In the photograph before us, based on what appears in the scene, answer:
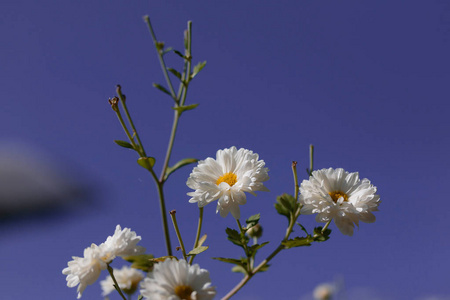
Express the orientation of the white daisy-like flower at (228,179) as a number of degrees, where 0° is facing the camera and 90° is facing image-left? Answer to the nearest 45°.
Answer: approximately 0°

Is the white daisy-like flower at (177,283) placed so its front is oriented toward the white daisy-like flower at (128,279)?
no

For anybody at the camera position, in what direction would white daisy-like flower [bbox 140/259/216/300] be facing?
facing the viewer

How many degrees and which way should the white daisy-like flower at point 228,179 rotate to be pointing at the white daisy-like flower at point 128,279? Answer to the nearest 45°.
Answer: approximately 135° to its right

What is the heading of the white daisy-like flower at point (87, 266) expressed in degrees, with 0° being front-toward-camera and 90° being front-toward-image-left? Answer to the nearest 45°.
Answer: approximately 90°

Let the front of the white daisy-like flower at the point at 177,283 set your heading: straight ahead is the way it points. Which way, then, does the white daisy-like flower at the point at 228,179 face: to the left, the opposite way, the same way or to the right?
the same way

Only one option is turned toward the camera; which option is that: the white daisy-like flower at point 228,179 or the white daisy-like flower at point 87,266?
the white daisy-like flower at point 228,179
